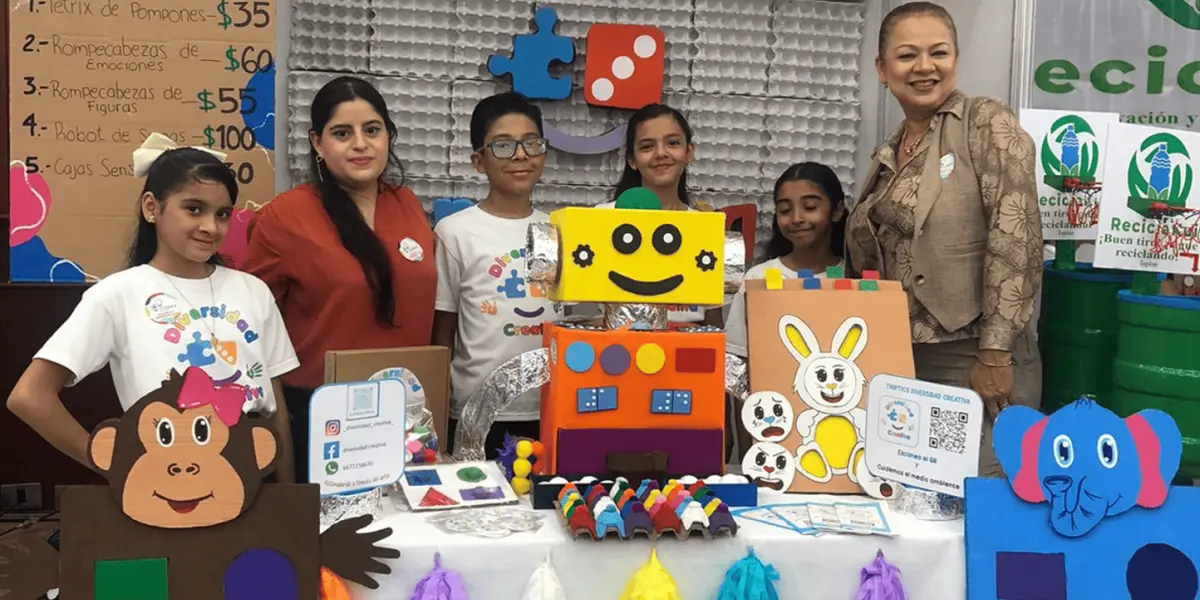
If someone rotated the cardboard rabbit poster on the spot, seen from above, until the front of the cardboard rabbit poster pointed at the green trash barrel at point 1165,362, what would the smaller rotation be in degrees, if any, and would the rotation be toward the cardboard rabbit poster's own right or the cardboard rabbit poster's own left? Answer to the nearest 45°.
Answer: approximately 90° to the cardboard rabbit poster's own left

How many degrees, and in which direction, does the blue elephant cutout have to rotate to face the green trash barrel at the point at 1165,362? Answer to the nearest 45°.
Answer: approximately 180°

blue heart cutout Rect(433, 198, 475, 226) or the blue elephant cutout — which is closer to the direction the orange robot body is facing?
the blue elephant cutout

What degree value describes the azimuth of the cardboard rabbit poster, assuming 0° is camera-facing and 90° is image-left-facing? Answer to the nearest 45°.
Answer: approximately 0°

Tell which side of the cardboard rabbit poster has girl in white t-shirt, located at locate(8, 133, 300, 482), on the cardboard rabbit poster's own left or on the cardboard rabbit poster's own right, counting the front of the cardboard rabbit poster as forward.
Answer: on the cardboard rabbit poster's own right
